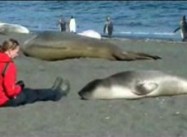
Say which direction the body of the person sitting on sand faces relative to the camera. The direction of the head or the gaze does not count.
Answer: to the viewer's right

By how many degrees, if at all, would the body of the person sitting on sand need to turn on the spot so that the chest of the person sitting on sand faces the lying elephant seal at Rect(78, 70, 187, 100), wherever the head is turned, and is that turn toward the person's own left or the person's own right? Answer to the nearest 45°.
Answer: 0° — they already face it

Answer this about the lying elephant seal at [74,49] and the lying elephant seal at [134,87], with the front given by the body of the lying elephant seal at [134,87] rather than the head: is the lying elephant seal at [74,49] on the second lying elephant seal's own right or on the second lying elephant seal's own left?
on the second lying elephant seal's own right

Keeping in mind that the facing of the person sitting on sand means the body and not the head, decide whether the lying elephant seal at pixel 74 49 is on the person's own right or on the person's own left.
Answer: on the person's own left

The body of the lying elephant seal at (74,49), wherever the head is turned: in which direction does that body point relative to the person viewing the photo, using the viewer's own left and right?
facing to the left of the viewer

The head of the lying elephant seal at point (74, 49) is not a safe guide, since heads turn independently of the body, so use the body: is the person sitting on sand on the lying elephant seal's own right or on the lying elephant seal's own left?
on the lying elephant seal's own left

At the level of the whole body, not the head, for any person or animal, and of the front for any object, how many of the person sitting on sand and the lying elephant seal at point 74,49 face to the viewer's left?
1

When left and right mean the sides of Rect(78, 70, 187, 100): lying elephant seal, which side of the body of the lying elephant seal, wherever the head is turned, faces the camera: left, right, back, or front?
left

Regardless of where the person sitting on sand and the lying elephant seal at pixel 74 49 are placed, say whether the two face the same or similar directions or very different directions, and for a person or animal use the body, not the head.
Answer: very different directions

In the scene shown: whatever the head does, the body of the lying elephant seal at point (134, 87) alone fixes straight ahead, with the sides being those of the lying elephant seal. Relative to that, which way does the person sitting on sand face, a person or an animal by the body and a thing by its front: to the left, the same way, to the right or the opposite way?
the opposite way

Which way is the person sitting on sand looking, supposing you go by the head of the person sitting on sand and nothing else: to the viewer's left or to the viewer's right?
to the viewer's right
